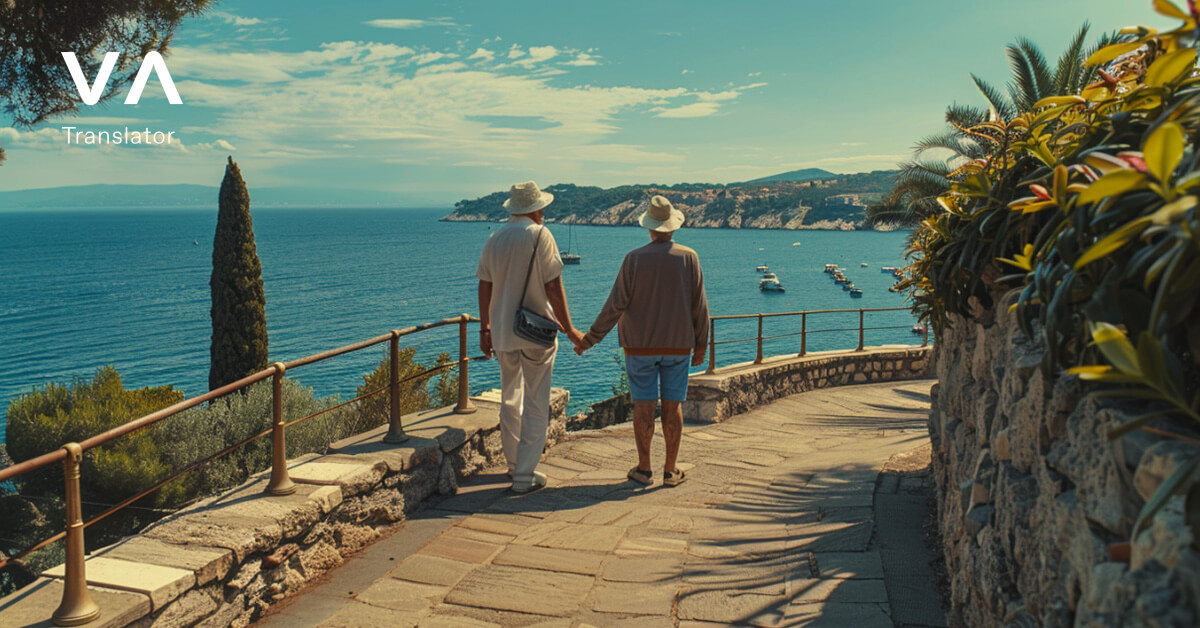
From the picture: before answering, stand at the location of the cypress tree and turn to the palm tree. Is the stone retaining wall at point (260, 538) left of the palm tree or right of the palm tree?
right

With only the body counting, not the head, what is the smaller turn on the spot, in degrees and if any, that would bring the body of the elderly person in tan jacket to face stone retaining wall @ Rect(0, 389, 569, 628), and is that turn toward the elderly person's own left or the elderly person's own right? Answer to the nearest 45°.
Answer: approximately 135° to the elderly person's own left

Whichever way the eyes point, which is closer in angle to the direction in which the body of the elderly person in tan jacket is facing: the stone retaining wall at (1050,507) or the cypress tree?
the cypress tree

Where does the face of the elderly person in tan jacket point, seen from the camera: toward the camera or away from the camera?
away from the camera

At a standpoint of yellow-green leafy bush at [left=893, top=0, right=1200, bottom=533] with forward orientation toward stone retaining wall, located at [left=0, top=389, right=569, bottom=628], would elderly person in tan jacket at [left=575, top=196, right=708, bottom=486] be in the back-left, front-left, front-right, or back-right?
front-right

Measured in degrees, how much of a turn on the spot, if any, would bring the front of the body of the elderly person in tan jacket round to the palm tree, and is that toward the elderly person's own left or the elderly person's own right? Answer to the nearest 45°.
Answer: approximately 45° to the elderly person's own right

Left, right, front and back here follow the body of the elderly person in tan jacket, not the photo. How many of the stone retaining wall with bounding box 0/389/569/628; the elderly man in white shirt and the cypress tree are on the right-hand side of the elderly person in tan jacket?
0

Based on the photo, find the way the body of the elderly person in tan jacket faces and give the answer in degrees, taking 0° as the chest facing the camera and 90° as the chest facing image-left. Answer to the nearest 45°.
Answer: approximately 180°

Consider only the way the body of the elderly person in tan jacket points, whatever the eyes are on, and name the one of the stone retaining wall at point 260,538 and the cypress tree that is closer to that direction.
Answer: the cypress tree

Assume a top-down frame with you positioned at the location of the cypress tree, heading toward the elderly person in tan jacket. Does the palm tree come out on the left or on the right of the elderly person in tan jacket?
left

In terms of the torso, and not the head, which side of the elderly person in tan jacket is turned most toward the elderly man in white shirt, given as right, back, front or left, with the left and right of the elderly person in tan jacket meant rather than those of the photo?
left

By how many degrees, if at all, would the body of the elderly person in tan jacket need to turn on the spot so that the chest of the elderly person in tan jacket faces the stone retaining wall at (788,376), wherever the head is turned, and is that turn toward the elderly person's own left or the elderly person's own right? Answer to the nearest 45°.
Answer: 0° — they already face it

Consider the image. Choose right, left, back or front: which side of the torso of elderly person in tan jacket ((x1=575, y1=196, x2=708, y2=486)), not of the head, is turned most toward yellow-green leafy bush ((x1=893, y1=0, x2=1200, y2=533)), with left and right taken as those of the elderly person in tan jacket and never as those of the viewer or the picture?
back
